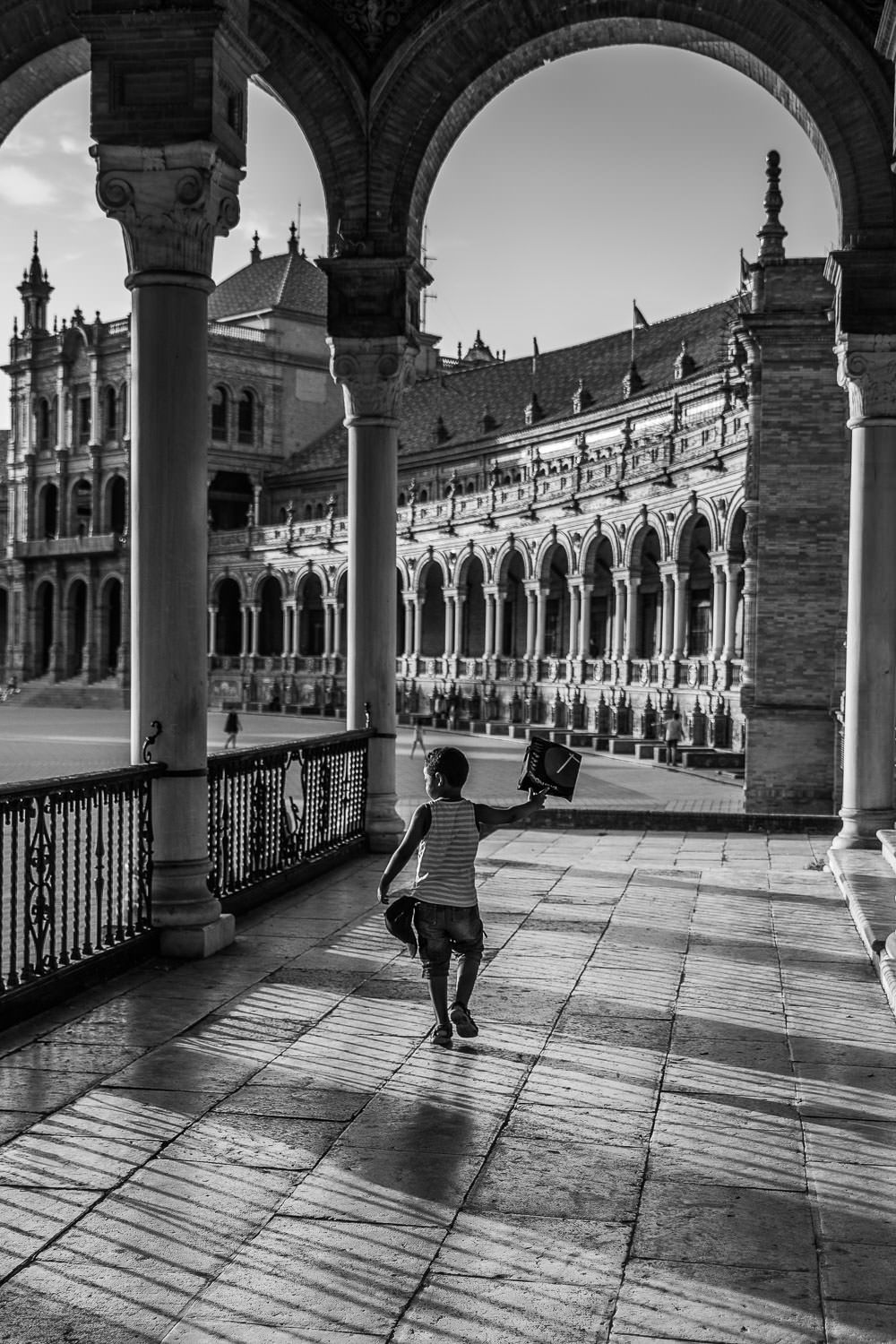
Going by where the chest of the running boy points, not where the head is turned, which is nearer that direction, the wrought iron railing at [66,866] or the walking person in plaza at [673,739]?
the walking person in plaza

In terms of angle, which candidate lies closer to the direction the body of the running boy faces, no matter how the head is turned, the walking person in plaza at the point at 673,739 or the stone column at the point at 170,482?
the walking person in plaza

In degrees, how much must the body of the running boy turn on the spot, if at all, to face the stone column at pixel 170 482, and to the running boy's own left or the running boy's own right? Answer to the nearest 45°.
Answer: approximately 45° to the running boy's own left

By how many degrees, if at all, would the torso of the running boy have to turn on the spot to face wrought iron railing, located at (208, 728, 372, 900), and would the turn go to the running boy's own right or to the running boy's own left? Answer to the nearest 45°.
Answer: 0° — they already face it

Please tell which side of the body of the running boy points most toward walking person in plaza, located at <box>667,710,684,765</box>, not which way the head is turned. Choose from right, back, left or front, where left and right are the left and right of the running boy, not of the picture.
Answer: front

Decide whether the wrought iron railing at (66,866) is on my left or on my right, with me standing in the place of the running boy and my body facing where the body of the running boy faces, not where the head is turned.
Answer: on my left

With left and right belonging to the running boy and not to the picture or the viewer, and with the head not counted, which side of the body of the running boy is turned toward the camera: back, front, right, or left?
back

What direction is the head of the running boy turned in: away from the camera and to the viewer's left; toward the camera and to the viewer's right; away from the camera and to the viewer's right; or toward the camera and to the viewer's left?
away from the camera and to the viewer's left

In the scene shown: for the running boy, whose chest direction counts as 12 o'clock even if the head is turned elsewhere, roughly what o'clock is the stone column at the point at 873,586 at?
The stone column is roughly at 1 o'clock from the running boy.

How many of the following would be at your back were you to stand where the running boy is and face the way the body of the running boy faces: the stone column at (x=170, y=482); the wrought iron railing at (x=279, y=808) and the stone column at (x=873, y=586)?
0

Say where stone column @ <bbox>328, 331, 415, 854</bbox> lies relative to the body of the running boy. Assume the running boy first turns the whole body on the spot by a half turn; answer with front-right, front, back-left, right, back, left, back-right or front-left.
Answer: back
